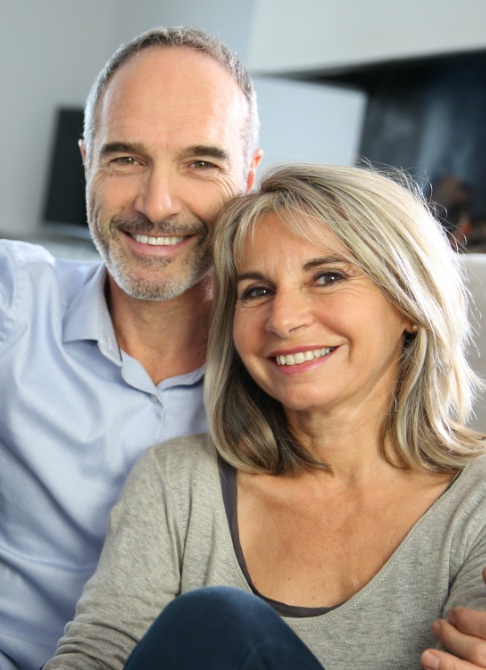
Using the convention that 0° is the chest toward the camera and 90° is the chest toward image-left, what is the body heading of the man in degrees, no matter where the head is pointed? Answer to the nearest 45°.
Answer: approximately 0°
